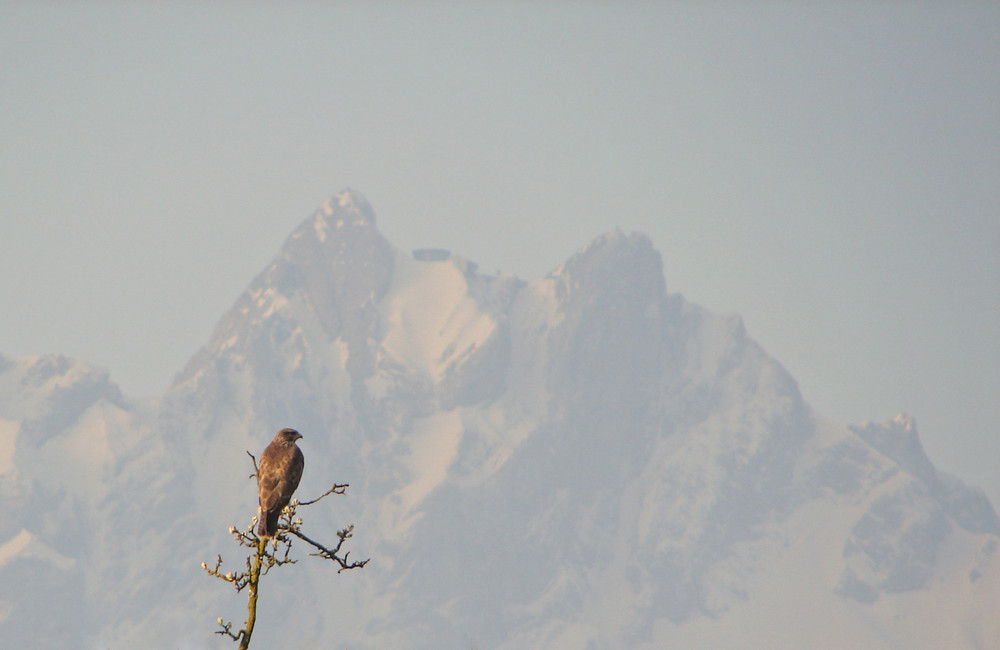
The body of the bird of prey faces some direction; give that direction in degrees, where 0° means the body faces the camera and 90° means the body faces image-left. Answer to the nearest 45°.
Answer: approximately 225°
